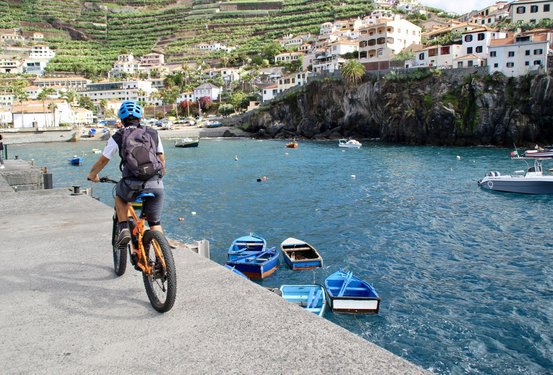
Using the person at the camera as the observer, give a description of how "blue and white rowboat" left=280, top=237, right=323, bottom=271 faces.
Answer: facing away from the viewer and to the left of the viewer

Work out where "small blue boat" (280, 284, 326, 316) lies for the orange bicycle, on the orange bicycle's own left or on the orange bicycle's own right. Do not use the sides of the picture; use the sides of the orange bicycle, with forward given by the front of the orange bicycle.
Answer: on the orange bicycle's own right

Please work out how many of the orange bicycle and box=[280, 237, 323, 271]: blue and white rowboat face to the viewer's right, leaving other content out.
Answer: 0

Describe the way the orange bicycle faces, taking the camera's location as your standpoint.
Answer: facing away from the viewer and to the left of the viewer

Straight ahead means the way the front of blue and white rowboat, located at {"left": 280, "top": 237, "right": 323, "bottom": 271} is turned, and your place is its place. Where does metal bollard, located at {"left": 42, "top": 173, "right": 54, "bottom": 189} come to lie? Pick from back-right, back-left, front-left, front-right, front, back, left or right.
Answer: front-left

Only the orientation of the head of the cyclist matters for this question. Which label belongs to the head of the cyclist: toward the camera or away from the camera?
away from the camera

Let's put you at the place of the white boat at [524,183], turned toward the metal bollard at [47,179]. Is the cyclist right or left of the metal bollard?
left

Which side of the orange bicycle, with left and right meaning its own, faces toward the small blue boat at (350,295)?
right
